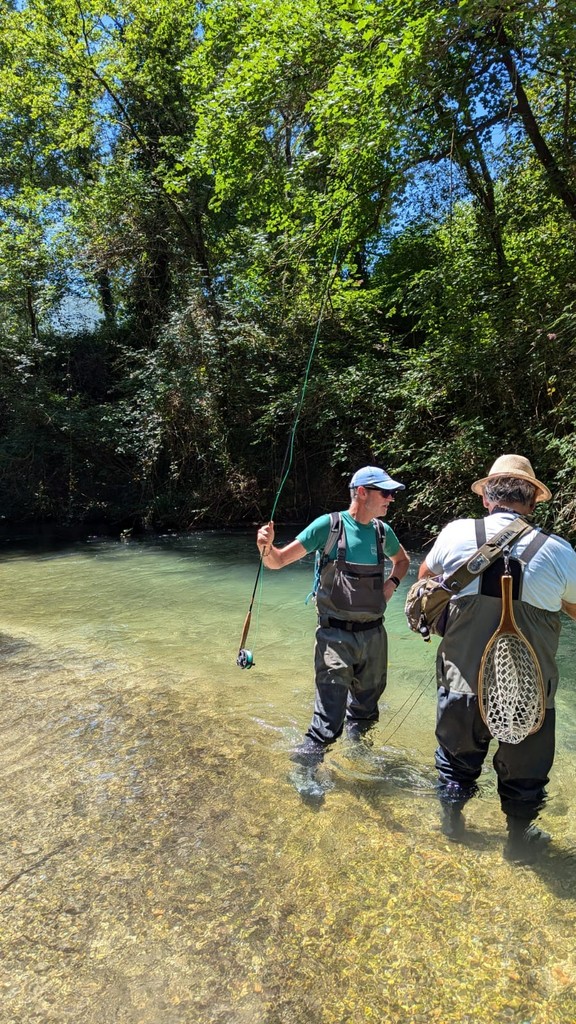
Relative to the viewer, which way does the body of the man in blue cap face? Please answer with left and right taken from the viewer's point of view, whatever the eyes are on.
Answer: facing the viewer and to the right of the viewer

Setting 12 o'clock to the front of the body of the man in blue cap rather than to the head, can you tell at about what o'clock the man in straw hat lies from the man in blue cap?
The man in straw hat is roughly at 12 o'clock from the man in blue cap.

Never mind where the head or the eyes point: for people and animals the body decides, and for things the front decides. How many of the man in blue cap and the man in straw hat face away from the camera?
1

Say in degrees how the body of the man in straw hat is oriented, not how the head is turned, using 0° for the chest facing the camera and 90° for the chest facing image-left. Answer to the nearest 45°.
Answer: approximately 180°

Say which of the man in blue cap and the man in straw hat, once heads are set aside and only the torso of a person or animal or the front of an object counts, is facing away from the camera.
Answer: the man in straw hat

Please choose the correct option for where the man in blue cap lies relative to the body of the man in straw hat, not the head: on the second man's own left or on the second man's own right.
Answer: on the second man's own left
